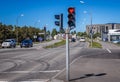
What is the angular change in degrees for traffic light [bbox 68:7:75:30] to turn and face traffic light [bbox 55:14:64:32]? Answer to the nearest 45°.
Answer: approximately 90° to its right

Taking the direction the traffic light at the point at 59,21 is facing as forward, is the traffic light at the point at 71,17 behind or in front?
behind
